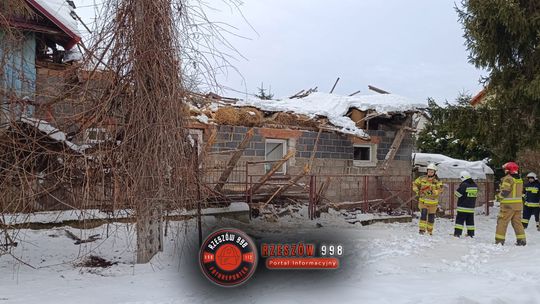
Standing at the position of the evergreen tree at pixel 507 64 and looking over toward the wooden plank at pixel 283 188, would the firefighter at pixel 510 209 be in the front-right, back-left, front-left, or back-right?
front-left

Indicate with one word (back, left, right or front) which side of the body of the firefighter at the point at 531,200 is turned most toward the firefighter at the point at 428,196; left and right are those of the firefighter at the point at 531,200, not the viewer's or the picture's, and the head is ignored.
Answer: front

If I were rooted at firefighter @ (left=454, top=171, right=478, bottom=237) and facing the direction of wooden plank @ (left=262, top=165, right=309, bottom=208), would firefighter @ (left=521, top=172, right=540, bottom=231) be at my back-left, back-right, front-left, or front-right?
back-right

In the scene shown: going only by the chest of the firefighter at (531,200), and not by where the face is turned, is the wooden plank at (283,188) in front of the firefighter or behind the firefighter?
in front

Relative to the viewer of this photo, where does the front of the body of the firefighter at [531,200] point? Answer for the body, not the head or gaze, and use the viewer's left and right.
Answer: facing the viewer and to the left of the viewer

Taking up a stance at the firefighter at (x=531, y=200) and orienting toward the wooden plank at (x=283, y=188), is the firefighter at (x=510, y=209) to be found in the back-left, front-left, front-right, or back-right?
front-left

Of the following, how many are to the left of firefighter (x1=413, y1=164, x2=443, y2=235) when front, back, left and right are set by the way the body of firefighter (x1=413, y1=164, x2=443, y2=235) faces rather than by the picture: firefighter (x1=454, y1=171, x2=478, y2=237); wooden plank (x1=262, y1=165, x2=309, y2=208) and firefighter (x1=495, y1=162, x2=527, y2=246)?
2

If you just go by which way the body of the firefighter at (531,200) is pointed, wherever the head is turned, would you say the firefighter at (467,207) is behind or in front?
in front

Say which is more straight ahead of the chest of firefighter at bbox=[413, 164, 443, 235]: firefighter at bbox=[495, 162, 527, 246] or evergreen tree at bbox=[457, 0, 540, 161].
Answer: the firefighter

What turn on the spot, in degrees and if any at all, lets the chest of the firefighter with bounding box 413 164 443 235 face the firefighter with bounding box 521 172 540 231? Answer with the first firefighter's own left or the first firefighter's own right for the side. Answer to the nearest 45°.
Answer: approximately 135° to the first firefighter's own left

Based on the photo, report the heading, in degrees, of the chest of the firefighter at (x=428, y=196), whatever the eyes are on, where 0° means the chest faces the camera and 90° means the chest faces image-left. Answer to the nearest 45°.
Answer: approximately 0°

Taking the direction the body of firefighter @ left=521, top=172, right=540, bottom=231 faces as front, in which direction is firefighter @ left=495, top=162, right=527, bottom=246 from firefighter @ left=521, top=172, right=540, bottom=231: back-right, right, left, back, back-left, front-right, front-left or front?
front-left

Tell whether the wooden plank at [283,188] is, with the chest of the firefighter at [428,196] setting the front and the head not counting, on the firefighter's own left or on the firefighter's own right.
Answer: on the firefighter's own right

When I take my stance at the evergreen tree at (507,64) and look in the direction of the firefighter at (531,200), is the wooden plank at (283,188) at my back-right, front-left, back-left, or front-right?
front-right

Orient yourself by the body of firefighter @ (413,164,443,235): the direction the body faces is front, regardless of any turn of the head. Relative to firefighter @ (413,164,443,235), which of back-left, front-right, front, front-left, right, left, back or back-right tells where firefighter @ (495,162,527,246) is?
left
